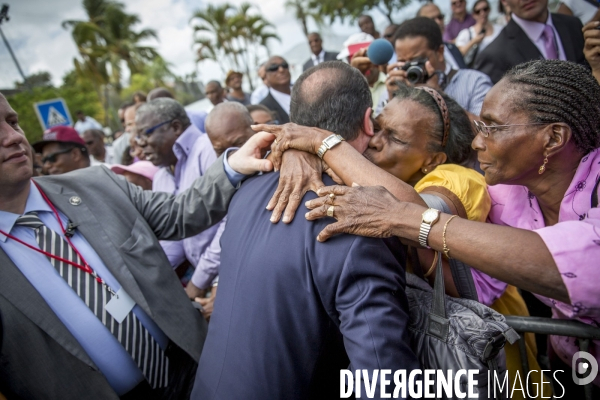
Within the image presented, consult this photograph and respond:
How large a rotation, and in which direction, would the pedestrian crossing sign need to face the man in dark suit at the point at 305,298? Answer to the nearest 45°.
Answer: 0° — it already faces them

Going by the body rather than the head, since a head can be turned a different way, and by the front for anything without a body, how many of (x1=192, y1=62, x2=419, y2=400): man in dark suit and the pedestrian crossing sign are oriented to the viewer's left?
0

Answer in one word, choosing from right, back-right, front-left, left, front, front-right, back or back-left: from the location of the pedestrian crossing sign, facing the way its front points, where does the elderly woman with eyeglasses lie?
front

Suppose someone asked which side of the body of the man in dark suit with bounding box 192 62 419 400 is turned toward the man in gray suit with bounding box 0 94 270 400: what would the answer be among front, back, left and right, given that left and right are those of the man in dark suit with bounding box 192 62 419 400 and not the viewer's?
left

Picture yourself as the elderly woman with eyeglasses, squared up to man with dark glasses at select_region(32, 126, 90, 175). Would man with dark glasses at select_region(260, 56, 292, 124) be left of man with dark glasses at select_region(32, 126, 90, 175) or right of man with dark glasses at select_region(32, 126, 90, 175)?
right

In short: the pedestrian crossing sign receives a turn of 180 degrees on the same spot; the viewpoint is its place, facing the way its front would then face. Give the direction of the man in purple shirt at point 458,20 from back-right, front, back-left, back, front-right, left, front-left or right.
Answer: back-right

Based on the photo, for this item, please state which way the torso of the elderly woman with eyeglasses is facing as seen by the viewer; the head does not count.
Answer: to the viewer's left

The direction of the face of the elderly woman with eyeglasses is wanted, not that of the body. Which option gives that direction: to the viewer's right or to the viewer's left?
to the viewer's left

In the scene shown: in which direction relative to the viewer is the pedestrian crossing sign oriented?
toward the camera

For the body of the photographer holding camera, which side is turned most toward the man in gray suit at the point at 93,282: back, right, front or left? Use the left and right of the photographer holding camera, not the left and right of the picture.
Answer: front

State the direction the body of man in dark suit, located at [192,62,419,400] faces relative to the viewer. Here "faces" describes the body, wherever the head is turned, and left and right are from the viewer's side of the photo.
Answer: facing away from the viewer and to the right of the viewer

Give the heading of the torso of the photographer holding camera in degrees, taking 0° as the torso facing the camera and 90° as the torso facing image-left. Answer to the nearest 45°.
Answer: approximately 45°
